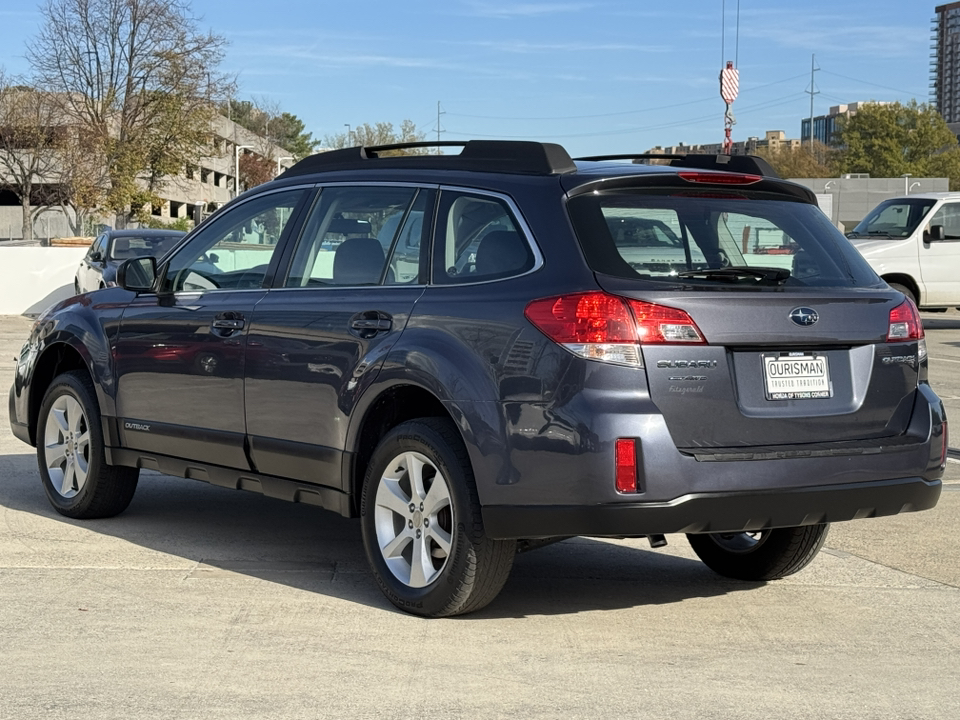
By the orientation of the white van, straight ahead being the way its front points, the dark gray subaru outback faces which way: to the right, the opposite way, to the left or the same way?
to the right

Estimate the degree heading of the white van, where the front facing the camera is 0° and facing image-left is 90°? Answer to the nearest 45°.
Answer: approximately 45°

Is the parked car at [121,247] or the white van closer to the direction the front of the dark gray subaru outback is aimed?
the parked car

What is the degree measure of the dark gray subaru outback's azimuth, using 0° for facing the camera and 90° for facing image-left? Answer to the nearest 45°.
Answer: approximately 135°

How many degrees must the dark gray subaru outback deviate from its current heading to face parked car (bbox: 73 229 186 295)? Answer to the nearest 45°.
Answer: approximately 45° to its right

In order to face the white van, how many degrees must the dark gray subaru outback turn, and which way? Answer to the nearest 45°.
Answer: approximately 45° to its right

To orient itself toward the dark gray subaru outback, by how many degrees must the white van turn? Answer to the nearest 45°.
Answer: approximately 45° to its left
